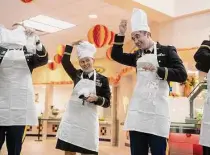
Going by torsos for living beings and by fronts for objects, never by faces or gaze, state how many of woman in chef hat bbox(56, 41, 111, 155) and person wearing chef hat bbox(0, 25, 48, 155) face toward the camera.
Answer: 2

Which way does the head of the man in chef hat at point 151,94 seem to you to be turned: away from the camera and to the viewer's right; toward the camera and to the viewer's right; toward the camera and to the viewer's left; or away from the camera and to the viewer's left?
toward the camera and to the viewer's left

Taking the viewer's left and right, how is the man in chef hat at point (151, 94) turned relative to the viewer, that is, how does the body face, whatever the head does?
facing the viewer and to the left of the viewer

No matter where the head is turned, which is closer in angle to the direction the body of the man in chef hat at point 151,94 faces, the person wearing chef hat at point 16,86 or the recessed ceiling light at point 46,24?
the person wearing chef hat

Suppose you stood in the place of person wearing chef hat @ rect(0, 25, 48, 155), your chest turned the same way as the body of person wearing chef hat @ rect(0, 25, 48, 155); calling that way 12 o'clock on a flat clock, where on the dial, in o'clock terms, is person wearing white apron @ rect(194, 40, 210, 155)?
person wearing white apron @ rect(194, 40, 210, 155) is roughly at 10 o'clock from person wearing chef hat @ rect(0, 25, 48, 155).

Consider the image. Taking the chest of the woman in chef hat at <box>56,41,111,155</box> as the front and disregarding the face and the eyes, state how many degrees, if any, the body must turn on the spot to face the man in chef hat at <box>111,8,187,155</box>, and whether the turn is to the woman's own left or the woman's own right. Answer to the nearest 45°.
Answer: approximately 45° to the woman's own left

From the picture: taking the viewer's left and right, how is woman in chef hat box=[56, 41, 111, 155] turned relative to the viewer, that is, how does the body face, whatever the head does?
facing the viewer

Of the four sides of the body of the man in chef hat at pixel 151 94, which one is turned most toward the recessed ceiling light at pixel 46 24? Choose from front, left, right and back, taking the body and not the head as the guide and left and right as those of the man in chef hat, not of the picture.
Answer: right

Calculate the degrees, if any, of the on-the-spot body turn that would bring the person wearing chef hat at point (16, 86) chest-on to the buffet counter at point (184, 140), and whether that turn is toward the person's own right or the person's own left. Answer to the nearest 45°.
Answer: approximately 135° to the person's own left

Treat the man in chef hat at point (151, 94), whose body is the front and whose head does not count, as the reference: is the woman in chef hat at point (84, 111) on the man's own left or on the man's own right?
on the man's own right
